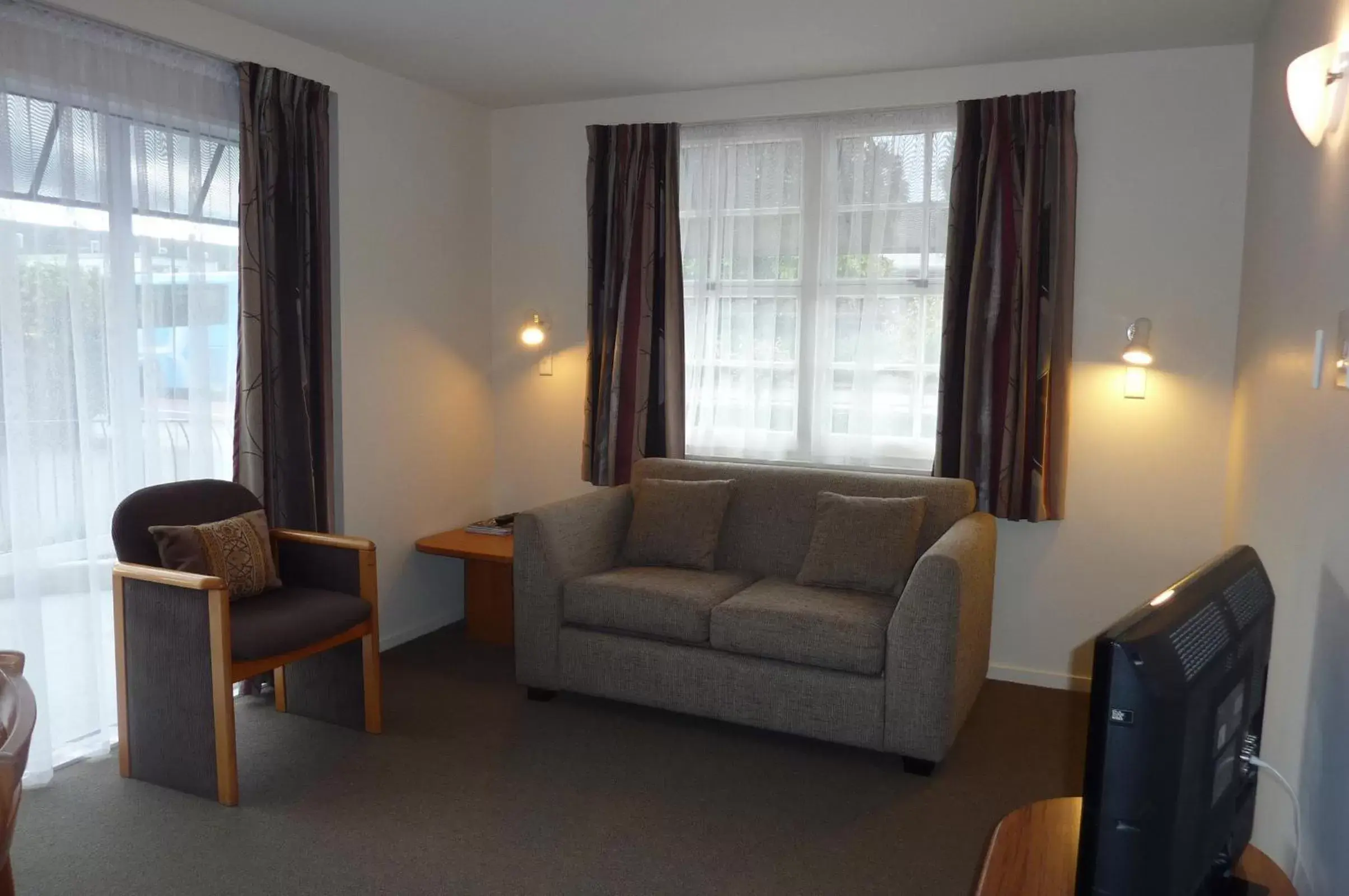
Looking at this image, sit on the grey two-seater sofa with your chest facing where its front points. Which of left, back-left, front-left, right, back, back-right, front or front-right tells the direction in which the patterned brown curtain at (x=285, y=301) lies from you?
front-right

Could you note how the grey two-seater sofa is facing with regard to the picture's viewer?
facing the viewer and to the left of the viewer

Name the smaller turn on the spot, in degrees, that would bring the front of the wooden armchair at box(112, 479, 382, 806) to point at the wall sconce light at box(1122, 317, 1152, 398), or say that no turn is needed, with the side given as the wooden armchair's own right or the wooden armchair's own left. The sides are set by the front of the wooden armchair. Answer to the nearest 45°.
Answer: approximately 45° to the wooden armchair's own left

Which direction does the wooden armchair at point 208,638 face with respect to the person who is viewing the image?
facing the viewer and to the right of the viewer

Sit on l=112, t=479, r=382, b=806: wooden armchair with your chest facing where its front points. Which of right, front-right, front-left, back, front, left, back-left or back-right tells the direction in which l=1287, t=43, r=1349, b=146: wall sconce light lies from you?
front

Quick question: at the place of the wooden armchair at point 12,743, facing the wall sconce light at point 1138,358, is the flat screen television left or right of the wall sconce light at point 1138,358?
right

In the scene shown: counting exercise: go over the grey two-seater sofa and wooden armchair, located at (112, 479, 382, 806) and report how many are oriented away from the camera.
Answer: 0

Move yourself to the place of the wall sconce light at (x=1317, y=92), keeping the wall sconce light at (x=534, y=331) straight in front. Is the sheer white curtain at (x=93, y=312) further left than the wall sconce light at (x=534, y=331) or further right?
left

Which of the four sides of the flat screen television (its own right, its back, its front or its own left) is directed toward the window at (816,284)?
front

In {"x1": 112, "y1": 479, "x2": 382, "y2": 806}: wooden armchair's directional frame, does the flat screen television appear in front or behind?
in front

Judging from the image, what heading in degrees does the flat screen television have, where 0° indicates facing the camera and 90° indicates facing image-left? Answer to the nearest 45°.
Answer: approximately 135°

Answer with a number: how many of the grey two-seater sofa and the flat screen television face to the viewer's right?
0

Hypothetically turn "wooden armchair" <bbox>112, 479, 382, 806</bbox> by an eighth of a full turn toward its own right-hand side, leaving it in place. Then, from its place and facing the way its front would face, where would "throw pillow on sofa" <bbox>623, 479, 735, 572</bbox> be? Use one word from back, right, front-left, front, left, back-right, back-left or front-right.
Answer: left

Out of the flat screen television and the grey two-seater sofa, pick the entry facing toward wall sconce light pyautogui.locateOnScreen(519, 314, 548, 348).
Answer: the flat screen television

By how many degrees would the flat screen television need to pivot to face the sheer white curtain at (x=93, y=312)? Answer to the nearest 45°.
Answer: approximately 45° to its left
